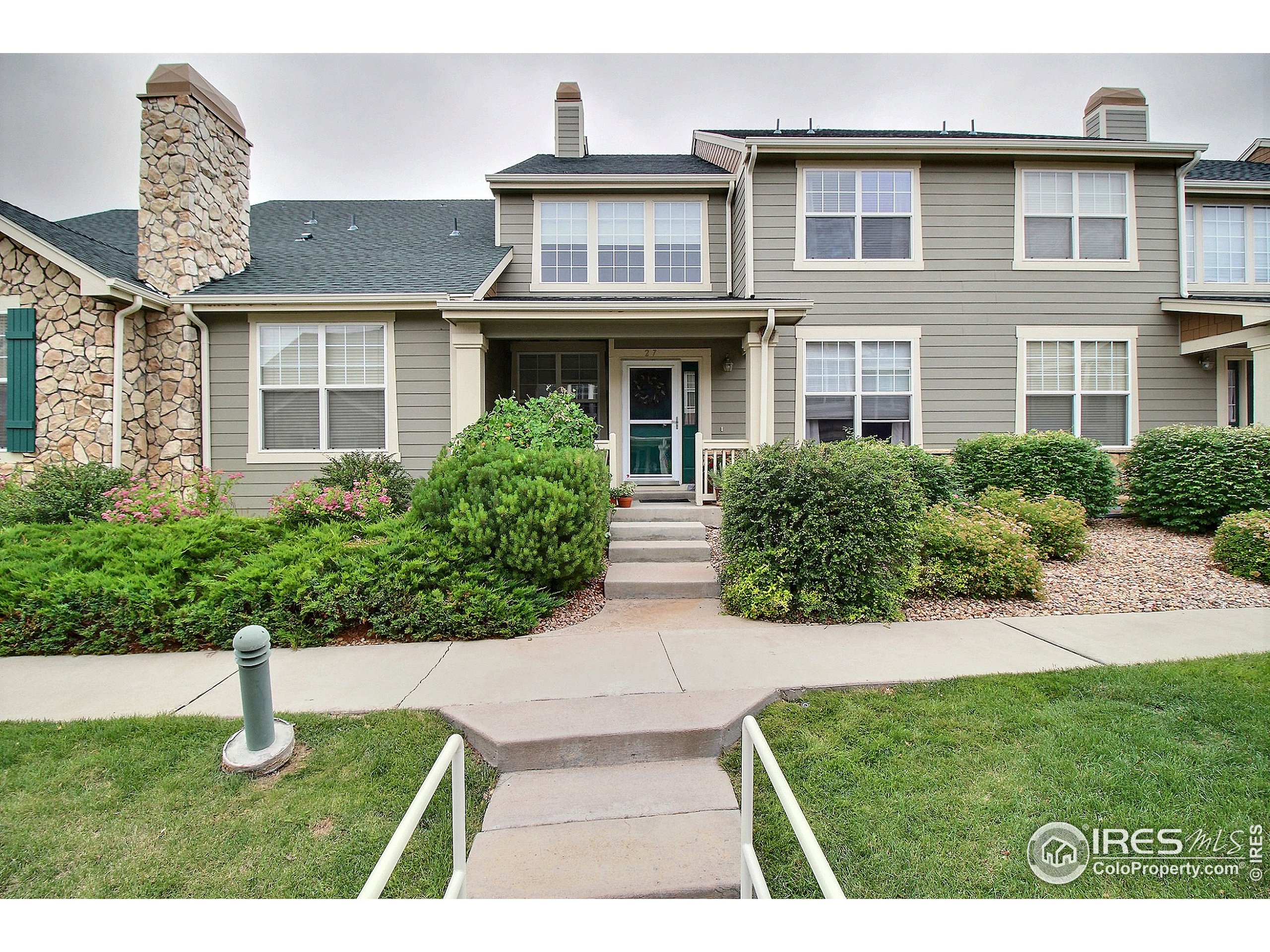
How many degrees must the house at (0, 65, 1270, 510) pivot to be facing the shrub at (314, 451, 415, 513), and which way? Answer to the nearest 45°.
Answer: approximately 90° to its right

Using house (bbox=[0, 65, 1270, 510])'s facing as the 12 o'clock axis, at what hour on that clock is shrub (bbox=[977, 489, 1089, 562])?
The shrub is roughly at 10 o'clock from the house.

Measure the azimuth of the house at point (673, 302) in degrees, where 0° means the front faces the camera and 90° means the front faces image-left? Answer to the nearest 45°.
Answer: approximately 0°

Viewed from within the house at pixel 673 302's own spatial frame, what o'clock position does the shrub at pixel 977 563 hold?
The shrub is roughly at 11 o'clock from the house.

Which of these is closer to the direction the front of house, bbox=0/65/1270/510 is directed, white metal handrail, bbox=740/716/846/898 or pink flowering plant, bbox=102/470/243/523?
the white metal handrail

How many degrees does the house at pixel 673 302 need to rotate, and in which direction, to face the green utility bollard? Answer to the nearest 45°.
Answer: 0° — it already faces it

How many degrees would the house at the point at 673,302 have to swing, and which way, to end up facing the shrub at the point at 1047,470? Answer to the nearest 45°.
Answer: approximately 90° to its left
